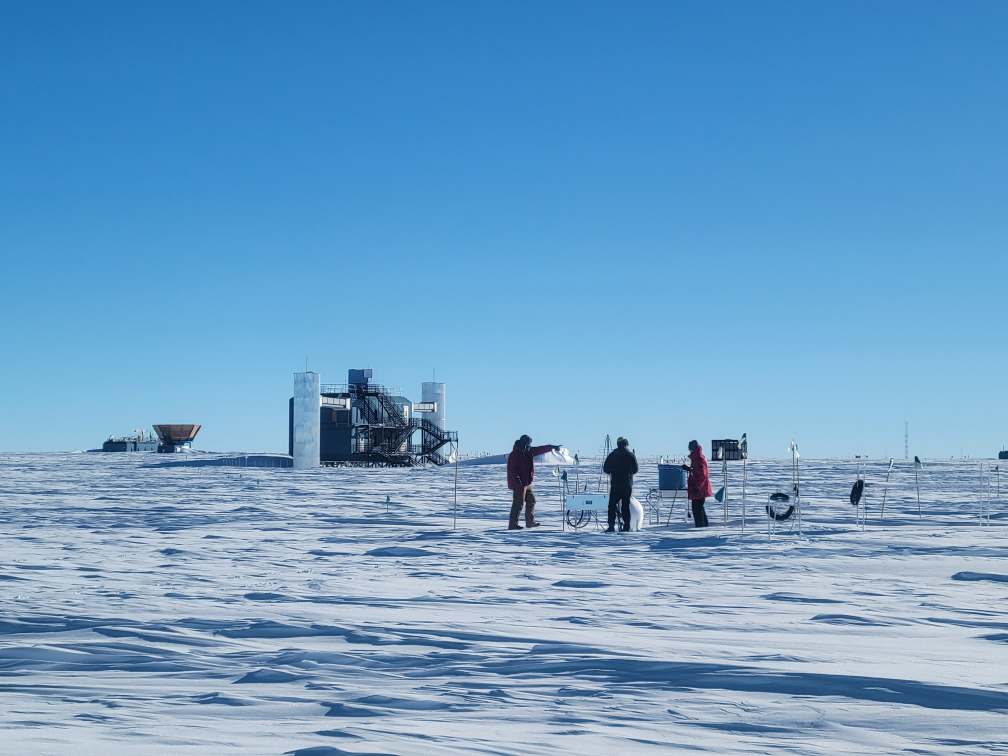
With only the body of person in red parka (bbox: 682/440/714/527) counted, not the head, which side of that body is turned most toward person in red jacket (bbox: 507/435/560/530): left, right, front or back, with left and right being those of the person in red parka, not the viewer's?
front

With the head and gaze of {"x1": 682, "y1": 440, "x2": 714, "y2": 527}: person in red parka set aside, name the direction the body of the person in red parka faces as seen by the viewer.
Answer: to the viewer's left

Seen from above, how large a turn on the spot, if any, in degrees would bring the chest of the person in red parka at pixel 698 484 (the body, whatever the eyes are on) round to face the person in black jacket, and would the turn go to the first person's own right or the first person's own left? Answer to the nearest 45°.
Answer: approximately 45° to the first person's own left

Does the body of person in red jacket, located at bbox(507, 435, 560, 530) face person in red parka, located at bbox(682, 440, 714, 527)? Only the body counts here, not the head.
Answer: yes

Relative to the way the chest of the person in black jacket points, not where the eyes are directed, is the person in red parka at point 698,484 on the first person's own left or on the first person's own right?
on the first person's own right

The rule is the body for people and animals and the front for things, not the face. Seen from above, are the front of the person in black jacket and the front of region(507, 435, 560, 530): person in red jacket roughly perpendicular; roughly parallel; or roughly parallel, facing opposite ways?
roughly perpendicular

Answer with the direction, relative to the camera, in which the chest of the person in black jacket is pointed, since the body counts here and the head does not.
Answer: away from the camera

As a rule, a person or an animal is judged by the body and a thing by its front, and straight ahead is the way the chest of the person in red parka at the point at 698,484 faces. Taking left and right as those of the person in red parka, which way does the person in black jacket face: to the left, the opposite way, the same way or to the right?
to the right

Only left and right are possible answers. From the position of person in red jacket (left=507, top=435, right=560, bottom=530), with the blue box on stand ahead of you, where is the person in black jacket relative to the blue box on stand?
right

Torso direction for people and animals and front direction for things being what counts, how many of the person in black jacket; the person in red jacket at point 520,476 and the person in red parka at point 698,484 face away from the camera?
1

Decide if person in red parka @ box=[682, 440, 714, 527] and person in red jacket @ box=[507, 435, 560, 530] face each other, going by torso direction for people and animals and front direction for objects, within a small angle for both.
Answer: yes

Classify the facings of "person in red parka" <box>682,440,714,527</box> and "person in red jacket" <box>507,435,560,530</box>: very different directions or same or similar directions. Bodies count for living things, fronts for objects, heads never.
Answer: very different directions

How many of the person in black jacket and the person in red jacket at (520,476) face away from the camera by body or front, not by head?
1

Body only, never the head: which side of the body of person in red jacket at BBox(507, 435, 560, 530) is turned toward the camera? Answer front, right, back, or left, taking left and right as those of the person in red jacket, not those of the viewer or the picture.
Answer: right
